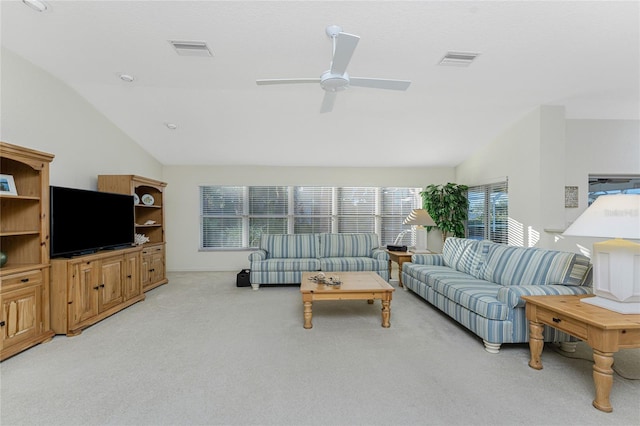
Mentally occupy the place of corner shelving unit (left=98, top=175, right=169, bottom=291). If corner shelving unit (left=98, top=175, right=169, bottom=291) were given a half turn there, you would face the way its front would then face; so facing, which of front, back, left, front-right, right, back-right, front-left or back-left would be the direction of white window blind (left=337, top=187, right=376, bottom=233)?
back-right

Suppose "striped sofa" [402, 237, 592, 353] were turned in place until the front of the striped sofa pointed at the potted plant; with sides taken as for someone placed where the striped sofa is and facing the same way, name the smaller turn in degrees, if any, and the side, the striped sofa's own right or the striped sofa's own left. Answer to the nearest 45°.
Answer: approximately 135° to the striped sofa's own right

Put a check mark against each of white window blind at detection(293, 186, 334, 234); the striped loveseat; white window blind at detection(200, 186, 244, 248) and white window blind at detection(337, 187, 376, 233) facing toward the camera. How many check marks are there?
4

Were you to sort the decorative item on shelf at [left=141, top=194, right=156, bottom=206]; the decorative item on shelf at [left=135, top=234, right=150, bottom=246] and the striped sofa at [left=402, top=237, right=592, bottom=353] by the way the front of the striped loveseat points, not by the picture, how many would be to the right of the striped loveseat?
2

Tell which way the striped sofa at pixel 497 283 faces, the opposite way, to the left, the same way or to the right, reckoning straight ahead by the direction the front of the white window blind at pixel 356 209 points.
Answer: to the right

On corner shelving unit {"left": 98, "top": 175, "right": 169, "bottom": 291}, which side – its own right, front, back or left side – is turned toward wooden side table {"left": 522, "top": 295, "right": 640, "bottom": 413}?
front

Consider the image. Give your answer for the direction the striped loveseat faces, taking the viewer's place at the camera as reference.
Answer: facing the viewer

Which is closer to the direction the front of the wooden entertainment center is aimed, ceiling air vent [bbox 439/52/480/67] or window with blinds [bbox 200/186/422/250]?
the ceiling air vent

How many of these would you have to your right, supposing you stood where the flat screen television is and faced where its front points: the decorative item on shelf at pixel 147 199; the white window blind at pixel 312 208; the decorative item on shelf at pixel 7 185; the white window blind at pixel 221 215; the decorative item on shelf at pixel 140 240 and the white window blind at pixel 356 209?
1

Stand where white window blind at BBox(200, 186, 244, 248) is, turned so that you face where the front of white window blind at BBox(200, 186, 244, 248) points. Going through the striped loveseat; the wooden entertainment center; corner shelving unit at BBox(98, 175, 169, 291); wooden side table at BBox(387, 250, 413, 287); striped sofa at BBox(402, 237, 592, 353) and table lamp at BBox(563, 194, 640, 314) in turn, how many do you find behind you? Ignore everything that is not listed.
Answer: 0

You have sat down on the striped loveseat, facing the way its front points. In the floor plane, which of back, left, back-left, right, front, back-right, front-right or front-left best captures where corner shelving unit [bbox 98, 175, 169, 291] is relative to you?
right

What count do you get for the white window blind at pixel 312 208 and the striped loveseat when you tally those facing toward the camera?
2

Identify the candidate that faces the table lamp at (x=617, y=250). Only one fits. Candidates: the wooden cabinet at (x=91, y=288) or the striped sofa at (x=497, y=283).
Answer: the wooden cabinet

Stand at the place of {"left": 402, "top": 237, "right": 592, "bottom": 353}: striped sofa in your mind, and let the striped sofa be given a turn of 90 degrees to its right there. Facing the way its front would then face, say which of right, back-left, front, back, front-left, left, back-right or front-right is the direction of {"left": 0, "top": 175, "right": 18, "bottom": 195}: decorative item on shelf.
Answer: left

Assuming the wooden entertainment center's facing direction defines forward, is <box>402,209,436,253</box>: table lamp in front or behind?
in front

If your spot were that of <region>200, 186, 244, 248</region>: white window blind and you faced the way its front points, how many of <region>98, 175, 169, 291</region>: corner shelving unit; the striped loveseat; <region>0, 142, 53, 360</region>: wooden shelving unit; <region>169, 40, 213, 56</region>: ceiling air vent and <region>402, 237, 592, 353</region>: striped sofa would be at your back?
0

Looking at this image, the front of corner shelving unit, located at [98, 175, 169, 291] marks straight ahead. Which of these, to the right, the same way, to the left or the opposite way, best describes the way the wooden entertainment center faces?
the same way

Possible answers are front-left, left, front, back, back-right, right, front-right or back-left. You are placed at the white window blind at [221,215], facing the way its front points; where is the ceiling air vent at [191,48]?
front

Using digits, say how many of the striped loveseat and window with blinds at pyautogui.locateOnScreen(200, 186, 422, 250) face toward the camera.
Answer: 2

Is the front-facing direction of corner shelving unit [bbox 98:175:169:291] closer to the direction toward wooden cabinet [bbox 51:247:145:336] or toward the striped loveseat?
the striped loveseat

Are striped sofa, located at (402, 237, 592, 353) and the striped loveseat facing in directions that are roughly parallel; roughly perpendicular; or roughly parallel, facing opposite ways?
roughly perpendicular

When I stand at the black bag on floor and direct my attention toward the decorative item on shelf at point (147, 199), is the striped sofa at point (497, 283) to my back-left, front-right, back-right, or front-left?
back-left

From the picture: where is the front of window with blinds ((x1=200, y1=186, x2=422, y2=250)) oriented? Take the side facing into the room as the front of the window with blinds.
toward the camera

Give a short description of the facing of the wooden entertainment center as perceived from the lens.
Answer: facing the viewer and to the right of the viewer
